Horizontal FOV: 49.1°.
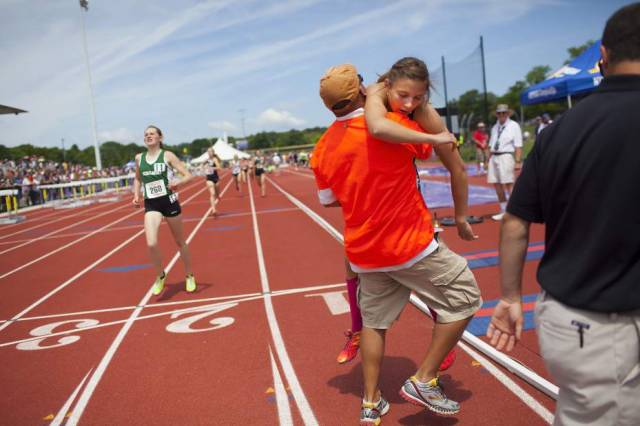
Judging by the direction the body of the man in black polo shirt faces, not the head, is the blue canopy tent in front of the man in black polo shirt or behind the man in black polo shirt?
in front

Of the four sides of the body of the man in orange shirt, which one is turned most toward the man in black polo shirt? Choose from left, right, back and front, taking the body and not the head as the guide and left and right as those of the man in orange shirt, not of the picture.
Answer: right

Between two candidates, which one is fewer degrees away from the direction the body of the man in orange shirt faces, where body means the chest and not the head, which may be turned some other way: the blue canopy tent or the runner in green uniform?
the blue canopy tent

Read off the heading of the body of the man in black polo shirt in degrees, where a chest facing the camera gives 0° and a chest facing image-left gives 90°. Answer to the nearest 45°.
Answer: approximately 180°

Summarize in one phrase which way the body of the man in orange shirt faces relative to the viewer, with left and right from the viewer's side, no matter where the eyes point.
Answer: facing away from the viewer and to the right of the viewer
